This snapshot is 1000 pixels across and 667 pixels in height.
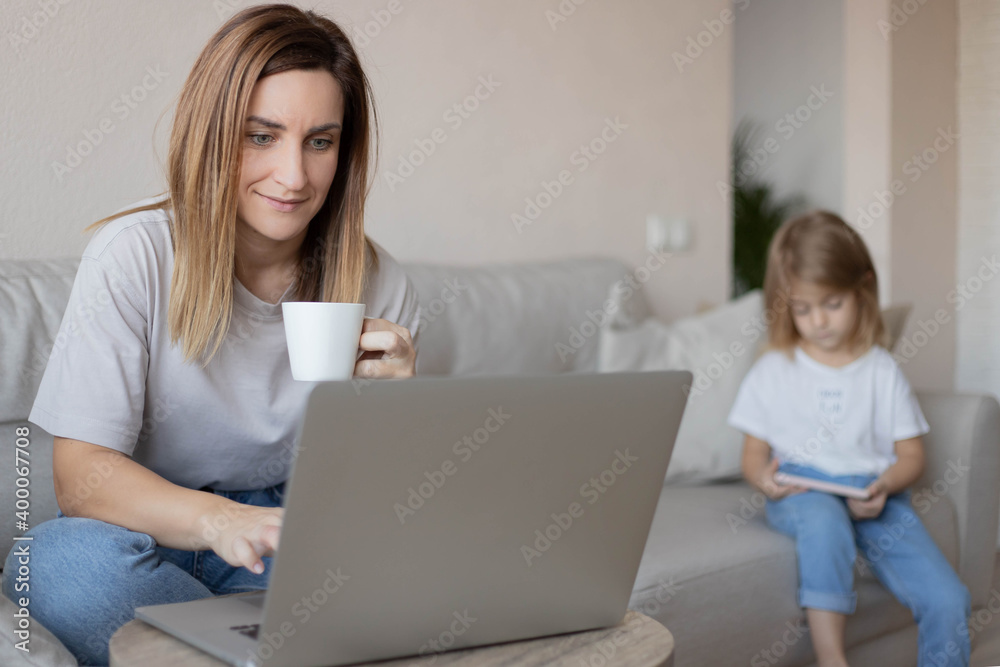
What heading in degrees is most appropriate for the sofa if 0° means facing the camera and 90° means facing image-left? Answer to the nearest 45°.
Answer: approximately 0°

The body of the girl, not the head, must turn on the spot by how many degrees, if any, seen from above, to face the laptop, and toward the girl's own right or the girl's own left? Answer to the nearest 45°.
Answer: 0° — they already face it

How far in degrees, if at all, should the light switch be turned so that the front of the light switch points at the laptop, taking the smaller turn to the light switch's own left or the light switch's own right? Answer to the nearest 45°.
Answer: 0° — it already faces it

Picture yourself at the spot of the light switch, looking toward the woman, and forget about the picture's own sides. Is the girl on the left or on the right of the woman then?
left

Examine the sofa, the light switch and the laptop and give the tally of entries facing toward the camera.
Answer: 2

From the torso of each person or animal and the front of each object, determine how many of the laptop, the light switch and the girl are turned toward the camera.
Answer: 2

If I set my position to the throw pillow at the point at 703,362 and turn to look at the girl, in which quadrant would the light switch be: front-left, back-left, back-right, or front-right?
back-left

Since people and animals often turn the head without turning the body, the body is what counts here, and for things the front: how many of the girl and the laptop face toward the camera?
1

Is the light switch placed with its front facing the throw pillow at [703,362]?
yes

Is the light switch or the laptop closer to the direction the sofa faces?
the laptop
